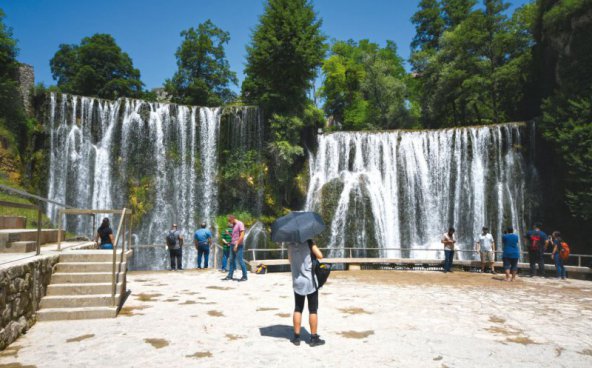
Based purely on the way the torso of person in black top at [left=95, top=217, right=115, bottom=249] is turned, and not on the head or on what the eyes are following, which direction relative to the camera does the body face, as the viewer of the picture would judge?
away from the camera

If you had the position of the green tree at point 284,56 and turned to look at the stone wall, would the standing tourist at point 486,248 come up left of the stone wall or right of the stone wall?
left

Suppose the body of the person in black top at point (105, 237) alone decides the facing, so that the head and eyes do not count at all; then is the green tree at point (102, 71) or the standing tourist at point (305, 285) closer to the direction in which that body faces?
the green tree
